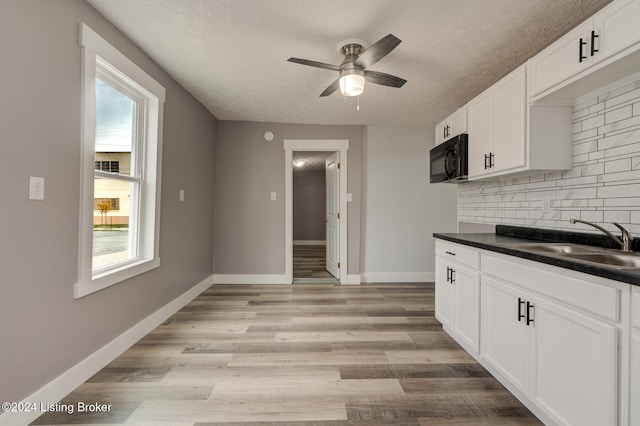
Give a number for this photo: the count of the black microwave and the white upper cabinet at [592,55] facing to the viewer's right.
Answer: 0

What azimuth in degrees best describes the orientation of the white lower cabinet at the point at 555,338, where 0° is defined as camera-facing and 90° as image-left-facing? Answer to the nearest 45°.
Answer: approximately 45°

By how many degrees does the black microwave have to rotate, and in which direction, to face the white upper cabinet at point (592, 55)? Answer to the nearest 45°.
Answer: approximately 90° to its left

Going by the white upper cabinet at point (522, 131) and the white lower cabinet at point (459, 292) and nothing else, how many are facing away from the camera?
0

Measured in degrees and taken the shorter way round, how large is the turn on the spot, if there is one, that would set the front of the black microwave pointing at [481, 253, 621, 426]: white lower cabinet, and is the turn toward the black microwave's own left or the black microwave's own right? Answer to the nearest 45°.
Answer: approximately 45° to the black microwave's own left

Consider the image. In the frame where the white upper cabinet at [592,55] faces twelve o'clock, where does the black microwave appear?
The black microwave is roughly at 3 o'clock from the white upper cabinet.

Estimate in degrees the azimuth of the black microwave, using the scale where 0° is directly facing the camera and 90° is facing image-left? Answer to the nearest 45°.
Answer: approximately 45°

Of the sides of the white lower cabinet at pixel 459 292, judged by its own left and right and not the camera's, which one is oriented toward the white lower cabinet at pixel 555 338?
left

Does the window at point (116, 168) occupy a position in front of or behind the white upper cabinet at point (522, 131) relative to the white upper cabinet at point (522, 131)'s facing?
in front

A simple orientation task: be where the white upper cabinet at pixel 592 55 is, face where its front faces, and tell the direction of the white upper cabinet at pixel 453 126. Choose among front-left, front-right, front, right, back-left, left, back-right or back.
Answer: right

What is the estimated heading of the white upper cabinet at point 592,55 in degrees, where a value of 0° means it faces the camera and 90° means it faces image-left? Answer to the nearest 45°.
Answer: approximately 45°
